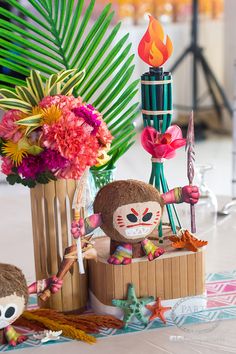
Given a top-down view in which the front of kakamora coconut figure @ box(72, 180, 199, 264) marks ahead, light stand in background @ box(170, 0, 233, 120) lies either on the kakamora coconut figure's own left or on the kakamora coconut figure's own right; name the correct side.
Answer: on the kakamora coconut figure's own left

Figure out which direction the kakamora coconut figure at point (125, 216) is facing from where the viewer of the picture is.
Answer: facing the viewer and to the right of the viewer
